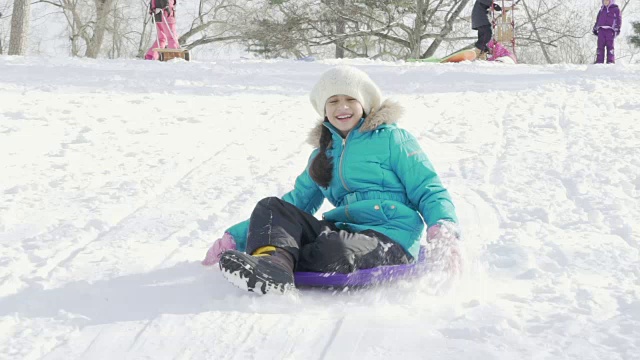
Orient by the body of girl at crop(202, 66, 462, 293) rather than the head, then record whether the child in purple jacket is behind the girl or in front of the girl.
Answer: behind

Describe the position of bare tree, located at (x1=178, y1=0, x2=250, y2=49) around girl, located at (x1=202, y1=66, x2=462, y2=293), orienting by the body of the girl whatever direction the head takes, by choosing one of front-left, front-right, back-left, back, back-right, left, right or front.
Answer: back-right

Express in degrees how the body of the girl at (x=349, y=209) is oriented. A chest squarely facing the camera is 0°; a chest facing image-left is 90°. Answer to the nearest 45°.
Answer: approximately 45°

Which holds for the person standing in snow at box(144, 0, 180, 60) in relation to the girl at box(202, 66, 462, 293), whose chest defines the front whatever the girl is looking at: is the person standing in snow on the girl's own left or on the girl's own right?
on the girl's own right
